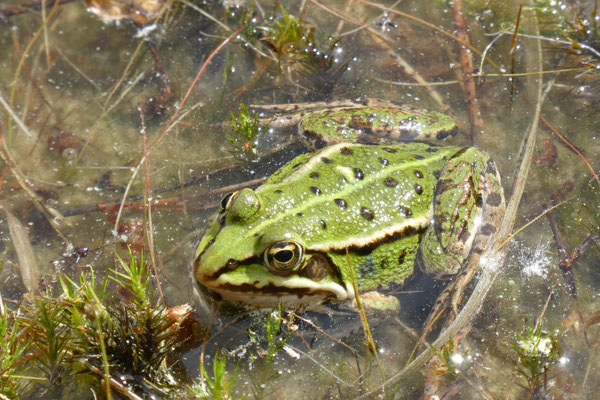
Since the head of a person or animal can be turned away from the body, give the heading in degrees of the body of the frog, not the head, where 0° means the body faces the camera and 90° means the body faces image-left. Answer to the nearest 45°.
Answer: approximately 45°

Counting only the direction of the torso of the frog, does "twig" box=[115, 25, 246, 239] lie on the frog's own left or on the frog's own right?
on the frog's own right

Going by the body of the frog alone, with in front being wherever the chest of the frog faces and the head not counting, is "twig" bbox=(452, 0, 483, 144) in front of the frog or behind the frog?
behind

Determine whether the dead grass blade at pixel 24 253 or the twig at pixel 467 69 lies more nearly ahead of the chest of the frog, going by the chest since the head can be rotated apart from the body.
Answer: the dead grass blade

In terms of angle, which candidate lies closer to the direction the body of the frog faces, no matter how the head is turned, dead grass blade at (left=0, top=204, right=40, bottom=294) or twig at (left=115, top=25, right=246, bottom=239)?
the dead grass blade

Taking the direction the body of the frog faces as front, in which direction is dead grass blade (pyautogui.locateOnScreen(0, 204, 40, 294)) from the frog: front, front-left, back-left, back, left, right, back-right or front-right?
front-right
